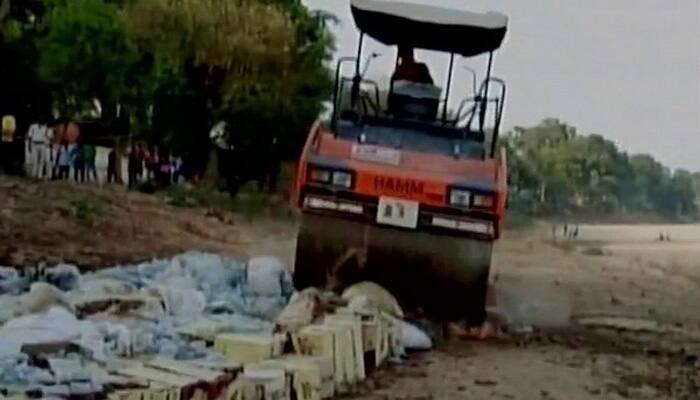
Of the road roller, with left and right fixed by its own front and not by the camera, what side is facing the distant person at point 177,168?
back

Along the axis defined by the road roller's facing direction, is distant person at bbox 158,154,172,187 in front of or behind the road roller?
behind

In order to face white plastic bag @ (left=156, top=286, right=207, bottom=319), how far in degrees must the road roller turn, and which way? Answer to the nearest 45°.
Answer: approximately 45° to its right

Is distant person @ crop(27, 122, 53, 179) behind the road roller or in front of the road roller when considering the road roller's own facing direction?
behind

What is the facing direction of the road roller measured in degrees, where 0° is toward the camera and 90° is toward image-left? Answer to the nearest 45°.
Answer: approximately 0°

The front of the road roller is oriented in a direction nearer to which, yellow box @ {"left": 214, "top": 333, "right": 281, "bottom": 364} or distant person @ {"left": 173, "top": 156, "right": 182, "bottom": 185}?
the yellow box
